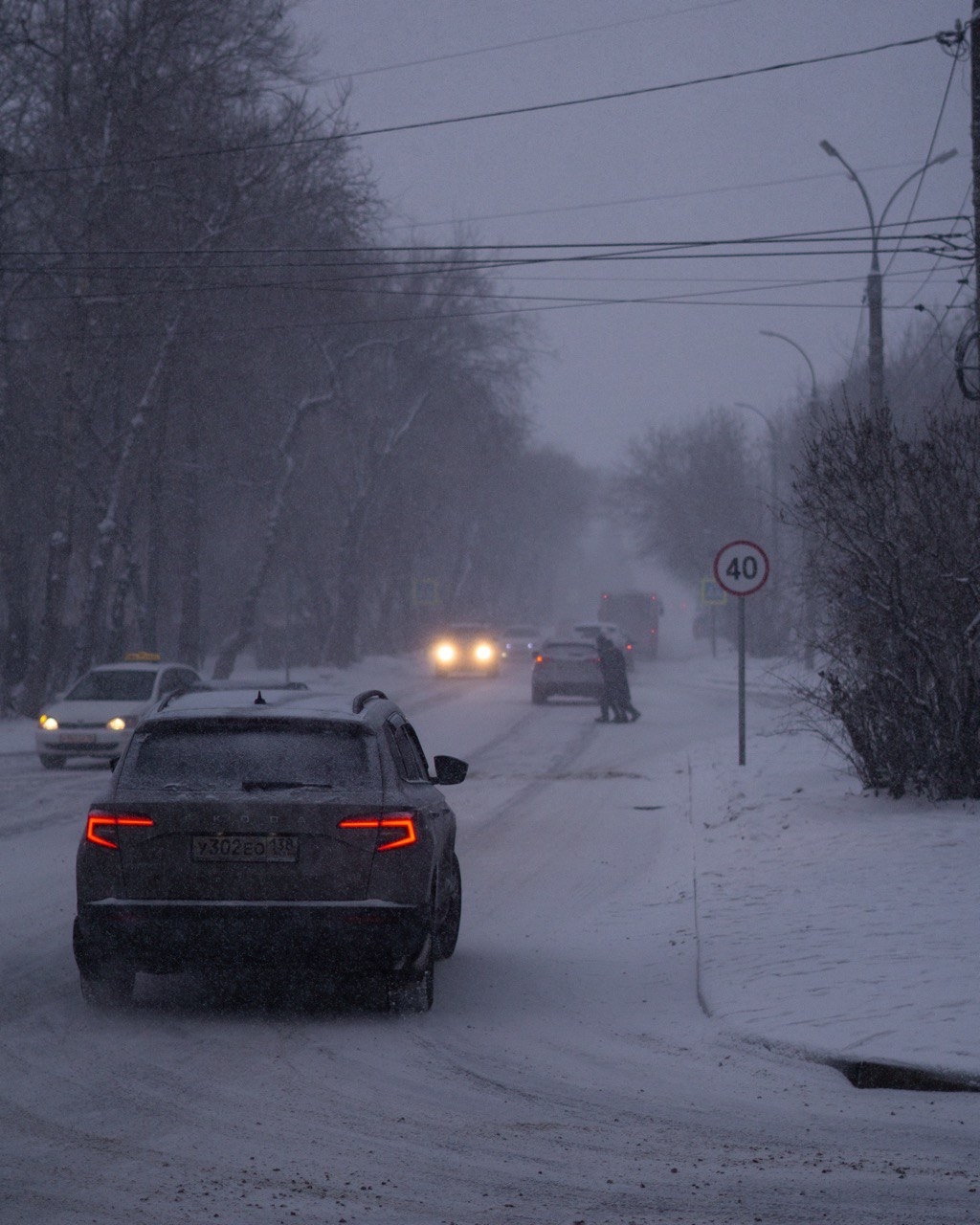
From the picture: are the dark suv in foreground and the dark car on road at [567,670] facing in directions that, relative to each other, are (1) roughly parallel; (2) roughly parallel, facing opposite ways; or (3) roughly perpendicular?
roughly parallel

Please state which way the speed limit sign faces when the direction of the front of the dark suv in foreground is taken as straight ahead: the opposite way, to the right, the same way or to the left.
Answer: the opposite way

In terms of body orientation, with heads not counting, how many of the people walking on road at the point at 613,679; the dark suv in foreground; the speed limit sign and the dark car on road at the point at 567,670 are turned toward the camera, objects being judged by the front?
1

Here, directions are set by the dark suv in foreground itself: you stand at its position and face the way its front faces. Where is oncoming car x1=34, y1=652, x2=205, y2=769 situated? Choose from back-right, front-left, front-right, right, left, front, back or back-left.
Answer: front

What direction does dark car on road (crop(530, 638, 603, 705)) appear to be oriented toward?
away from the camera

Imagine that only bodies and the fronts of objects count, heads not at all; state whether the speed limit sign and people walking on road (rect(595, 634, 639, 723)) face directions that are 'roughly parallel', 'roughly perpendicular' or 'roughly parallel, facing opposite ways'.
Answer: roughly perpendicular

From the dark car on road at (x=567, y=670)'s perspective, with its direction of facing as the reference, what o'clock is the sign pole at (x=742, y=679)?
The sign pole is roughly at 6 o'clock from the dark car on road.

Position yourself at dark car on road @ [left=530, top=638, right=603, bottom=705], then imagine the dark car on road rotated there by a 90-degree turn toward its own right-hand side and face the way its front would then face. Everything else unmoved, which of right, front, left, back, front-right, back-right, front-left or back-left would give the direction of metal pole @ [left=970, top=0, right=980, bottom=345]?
right

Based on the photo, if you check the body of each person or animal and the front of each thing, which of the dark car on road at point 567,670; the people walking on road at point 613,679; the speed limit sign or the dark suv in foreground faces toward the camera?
the speed limit sign

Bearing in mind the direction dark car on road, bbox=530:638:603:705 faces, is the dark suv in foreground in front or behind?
behind

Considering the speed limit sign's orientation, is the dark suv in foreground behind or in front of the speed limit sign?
in front

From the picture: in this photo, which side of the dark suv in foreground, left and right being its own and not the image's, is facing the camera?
back

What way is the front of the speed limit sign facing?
toward the camera
